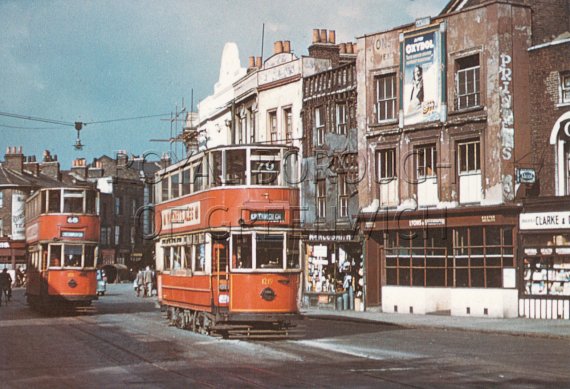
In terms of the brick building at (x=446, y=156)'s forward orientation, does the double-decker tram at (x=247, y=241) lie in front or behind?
in front

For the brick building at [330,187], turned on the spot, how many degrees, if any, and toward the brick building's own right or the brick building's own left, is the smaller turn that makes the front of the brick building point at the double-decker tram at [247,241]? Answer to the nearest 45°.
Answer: approximately 45° to the brick building's own left

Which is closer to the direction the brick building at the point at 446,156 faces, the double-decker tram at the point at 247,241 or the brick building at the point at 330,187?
the double-decker tram

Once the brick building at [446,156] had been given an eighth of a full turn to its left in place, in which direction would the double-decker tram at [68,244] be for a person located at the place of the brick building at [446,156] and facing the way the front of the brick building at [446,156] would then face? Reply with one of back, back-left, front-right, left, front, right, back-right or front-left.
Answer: right

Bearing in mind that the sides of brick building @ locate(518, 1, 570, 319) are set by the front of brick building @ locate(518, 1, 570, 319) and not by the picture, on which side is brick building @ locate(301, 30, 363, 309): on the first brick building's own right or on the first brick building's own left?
on the first brick building's own right

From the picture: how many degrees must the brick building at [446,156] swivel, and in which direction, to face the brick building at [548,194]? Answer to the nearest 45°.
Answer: approximately 90° to its left

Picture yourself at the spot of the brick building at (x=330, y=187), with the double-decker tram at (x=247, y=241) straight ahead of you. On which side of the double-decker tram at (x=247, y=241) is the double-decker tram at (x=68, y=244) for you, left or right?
right

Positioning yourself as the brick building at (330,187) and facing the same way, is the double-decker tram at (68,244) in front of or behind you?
in front

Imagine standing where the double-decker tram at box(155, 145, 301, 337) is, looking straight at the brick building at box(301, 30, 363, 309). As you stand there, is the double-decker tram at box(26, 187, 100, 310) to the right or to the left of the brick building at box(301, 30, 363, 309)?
left

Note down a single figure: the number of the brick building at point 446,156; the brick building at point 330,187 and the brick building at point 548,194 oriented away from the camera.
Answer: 0

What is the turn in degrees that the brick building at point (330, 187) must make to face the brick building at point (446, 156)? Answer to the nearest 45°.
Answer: approximately 90° to its left

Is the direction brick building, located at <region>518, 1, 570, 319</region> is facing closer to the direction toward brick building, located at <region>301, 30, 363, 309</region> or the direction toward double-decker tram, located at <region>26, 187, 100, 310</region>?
the double-decker tram

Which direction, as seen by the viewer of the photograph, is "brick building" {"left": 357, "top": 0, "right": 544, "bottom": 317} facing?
facing the viewer and to the left of the viewer
